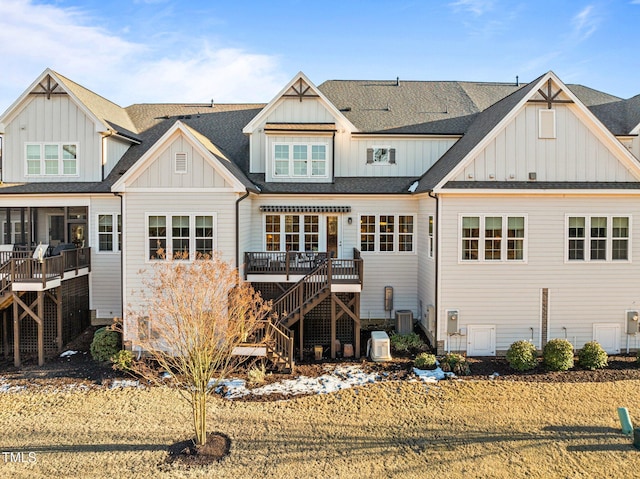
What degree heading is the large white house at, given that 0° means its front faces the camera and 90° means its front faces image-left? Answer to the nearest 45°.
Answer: approximately 180°
